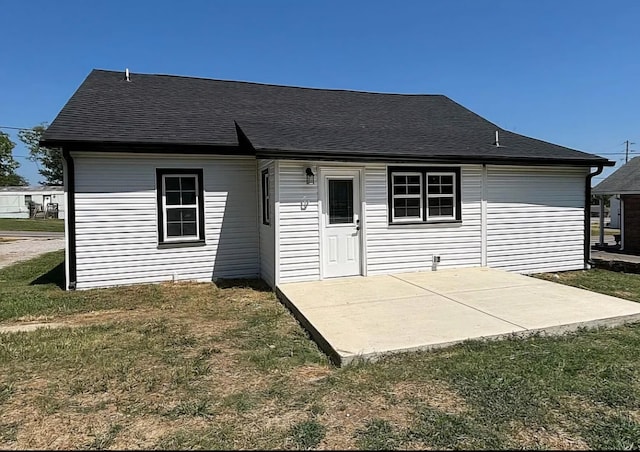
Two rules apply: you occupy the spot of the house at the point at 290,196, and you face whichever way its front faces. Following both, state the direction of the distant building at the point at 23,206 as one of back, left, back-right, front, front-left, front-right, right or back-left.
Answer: back-right

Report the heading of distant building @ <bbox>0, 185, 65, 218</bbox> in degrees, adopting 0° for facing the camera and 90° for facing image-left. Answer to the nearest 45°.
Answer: approximately 0°

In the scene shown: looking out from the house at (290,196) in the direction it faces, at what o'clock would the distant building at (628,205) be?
The distant building is roughly at 8 o'clock from the house.

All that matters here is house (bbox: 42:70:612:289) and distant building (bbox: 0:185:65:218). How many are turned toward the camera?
2
